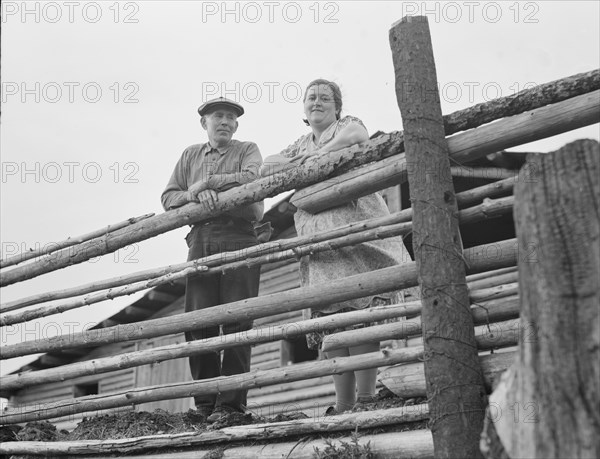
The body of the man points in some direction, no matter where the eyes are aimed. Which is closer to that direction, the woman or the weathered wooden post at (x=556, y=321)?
the weathered wooden post

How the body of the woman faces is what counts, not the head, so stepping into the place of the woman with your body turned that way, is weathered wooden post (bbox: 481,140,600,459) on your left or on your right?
on your left

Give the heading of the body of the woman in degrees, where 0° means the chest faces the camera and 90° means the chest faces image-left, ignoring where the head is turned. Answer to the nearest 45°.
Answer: approximately 45°

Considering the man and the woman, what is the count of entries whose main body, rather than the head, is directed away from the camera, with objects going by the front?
0

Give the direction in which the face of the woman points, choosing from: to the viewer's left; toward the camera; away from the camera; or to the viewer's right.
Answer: toward the camera

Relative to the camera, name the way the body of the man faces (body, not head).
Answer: toward the camera

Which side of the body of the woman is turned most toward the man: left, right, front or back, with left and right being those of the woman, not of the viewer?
right
